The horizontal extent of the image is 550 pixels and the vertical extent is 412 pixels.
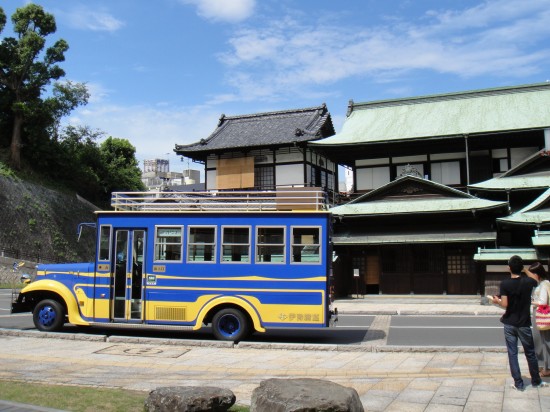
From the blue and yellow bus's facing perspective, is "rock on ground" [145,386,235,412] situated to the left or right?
on its left

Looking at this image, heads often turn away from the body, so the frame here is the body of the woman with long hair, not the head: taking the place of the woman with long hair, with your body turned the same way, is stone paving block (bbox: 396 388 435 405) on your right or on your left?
on your left

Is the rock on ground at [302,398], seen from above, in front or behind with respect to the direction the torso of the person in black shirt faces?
behind

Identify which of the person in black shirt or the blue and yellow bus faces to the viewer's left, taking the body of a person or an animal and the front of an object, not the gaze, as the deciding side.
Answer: the blue and yellow bus

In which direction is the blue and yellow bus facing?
to the viewer's left

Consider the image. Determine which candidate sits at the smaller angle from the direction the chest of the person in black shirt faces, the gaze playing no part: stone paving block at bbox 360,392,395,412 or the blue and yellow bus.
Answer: the blue and yellow bus

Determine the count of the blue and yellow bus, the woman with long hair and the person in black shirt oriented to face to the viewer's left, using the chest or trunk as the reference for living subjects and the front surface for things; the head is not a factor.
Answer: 2

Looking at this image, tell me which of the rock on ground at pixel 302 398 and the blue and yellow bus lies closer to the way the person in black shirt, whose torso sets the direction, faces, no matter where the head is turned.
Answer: the blue and yellow bus

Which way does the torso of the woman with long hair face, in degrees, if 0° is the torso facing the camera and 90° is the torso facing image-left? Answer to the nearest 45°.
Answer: approximately 90°

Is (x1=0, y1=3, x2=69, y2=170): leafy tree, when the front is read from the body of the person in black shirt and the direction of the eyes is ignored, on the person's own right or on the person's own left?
on the person's own left

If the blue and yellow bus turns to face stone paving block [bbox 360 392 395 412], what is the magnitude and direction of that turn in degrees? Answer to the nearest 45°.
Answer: approximately 90° to its left

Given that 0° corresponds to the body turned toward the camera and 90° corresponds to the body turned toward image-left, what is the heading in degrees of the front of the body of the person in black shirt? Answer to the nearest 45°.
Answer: approximately 180°
